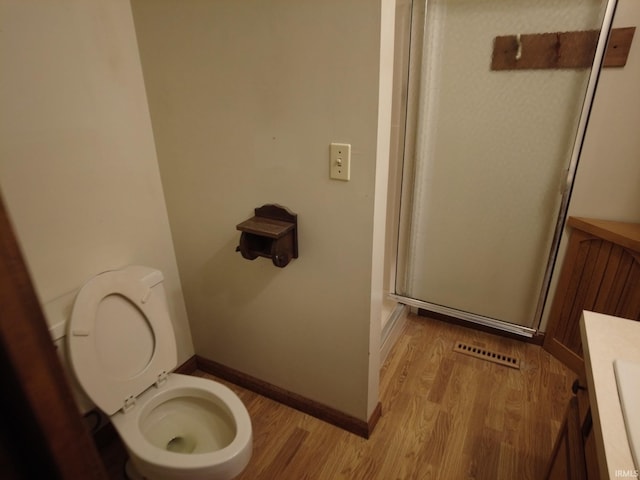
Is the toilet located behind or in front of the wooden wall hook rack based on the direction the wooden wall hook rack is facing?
in front

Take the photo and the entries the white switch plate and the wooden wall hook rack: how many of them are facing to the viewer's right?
0

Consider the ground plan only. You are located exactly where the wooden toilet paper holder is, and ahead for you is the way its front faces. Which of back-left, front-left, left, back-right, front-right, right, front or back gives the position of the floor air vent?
back-left

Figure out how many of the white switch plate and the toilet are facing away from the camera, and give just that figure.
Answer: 0

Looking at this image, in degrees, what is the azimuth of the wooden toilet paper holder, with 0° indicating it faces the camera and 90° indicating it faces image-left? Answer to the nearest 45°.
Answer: approximately 45°

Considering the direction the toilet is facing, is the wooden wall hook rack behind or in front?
in front

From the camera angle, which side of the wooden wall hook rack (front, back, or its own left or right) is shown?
front

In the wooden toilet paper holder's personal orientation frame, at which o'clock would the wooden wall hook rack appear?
The wooden wall hook rack is roughly at 7 o'clock from the wooden toilet paper holder.

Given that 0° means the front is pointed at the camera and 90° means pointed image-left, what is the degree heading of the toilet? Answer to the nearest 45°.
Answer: approximately 315°
